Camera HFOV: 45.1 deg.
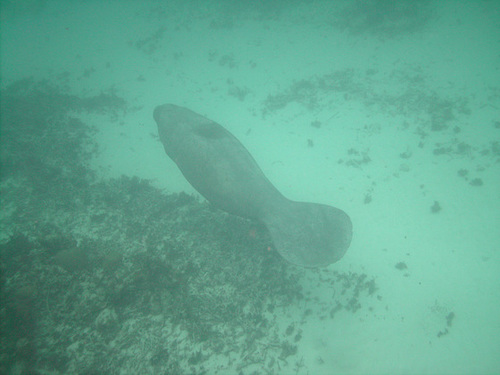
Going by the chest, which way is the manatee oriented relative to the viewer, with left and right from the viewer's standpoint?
facing away from the viewer and to the left of the viewer
